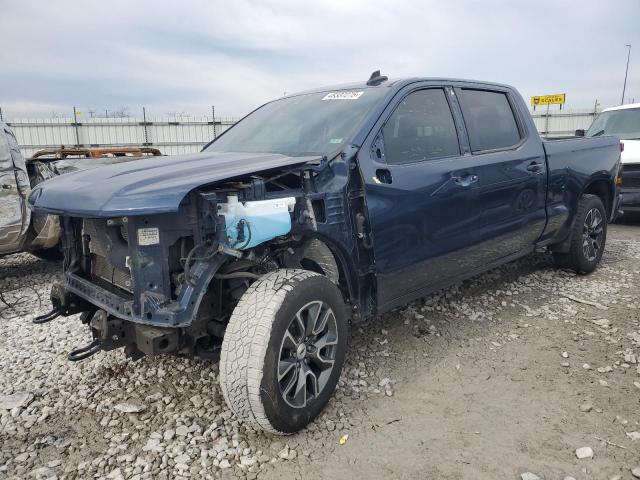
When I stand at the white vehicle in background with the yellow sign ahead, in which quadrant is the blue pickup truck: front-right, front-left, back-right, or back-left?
back-left

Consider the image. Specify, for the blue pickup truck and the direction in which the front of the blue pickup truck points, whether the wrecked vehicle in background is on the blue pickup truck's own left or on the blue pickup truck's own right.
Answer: on the blue pickup truck's own right

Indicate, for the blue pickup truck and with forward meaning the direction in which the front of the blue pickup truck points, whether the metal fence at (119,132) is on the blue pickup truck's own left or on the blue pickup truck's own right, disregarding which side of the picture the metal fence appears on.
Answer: on the blue pickup truck's own right

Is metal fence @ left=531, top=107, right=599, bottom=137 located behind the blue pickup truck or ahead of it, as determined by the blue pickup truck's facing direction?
behind

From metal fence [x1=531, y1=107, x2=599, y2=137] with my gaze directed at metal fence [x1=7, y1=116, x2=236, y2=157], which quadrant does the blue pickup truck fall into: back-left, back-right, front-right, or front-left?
front-left

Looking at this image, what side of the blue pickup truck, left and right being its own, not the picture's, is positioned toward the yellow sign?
back

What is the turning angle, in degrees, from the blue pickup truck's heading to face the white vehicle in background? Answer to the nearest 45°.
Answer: approximately 180°

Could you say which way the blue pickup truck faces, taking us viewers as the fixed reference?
facing the viewer and to the left of the viewer

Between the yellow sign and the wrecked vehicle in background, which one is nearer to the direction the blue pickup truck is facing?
the wrecked vehicle in background
